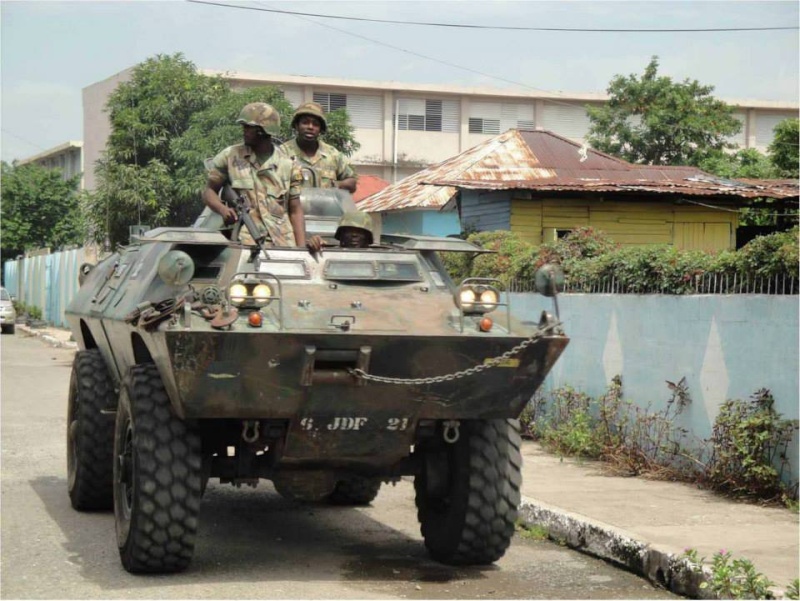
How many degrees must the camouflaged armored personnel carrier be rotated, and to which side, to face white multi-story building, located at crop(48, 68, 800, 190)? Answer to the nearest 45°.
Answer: approximately 180°

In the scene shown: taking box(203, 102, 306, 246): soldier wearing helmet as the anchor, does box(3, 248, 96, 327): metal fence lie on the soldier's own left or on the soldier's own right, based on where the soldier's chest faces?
on the soldier's own right

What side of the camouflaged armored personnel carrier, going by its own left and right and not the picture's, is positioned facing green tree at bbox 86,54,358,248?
back

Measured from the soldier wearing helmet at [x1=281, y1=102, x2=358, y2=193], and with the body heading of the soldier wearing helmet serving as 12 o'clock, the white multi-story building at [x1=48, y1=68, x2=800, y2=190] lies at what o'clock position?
The white multi-story building is roughly at 6 o'clock from the soldier wearing helmet.

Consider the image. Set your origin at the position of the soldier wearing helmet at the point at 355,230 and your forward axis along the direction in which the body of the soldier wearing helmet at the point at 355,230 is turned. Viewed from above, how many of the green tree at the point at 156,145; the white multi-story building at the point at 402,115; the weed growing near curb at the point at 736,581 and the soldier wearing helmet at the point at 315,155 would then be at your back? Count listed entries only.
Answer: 3

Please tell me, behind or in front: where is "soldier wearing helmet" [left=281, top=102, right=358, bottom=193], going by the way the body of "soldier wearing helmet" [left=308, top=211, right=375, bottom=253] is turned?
behind

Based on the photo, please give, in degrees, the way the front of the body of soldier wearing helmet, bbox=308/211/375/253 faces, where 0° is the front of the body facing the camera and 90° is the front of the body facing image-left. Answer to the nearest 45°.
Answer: approximately 0°

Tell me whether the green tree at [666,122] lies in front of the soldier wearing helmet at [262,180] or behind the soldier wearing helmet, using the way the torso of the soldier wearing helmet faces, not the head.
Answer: behind

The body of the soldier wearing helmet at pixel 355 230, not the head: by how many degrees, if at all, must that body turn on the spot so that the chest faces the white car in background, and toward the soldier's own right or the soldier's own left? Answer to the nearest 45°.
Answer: approximately 180°

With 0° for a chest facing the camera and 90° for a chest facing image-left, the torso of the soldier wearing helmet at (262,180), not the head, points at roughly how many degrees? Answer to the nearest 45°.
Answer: approximately 45°

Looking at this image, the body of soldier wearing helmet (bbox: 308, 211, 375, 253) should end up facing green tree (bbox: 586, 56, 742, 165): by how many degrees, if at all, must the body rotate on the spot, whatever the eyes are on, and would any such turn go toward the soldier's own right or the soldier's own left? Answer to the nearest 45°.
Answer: approximately 180°
